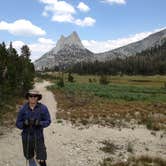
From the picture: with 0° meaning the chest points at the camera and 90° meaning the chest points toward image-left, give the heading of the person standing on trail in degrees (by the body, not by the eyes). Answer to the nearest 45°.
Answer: approximately 0°
